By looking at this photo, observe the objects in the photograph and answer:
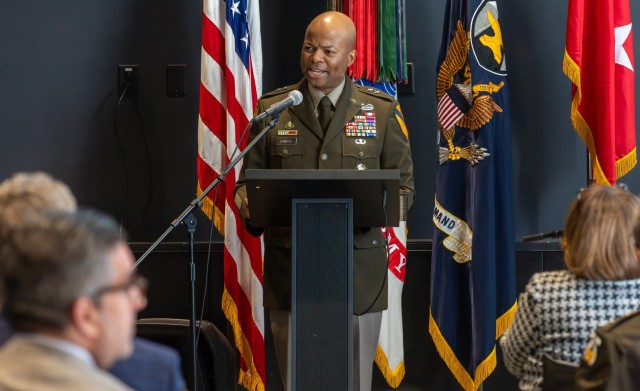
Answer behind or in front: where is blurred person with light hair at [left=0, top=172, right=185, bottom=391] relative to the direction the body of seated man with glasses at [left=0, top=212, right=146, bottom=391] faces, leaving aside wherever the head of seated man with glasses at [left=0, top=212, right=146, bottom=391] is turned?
in front

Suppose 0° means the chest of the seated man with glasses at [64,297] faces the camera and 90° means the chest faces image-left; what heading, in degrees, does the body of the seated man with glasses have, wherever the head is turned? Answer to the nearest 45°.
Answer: approximately 225°

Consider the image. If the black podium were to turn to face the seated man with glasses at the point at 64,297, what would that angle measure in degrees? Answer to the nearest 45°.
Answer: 0° — it already faces them

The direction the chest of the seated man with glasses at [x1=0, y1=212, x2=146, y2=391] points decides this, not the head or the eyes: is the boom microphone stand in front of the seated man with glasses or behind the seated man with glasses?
in front

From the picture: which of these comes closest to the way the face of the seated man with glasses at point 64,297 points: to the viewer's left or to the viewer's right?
to the viewer's right

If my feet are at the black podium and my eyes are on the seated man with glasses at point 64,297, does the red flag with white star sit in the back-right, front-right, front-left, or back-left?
back-left

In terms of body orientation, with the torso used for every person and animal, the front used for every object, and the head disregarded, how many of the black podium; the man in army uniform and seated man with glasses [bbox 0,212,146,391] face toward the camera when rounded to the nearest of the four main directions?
2

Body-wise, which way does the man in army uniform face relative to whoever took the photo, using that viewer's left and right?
facing the viewer

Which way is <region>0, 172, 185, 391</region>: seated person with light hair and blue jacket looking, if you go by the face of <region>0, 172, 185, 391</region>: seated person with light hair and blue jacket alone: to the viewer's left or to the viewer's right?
to the viewer's right

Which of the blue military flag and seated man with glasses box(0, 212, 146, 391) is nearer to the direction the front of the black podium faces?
the seated man with glasses

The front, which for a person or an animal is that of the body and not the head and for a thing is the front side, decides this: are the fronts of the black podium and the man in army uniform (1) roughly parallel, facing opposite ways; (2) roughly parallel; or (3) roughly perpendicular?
roughly parallel
